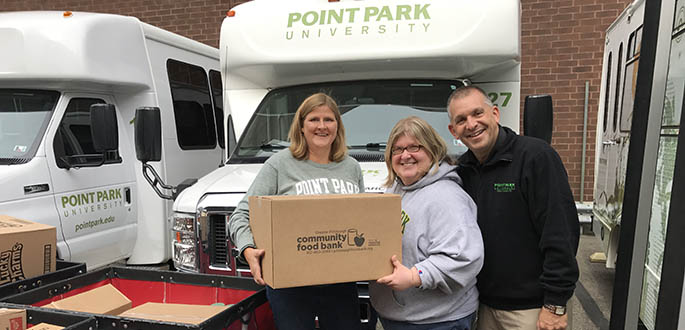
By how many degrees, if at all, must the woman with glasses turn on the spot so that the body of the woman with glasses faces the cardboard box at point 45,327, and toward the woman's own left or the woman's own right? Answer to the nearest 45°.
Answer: approximately 45° to the woman's own right

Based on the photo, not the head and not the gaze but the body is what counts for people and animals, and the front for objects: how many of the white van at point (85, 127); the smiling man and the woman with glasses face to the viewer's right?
0

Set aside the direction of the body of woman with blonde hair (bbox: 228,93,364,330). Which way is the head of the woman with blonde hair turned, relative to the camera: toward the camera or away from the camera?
toward the camera

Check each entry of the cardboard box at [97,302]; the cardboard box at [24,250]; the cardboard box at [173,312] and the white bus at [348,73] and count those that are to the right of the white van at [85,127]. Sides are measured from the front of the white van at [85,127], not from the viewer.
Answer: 0

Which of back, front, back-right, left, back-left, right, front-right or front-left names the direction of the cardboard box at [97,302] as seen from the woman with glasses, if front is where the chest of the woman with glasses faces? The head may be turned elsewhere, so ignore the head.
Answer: front-right

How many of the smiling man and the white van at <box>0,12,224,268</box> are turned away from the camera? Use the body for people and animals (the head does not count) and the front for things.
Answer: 0

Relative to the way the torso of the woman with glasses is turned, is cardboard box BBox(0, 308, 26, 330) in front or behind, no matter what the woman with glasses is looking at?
in front

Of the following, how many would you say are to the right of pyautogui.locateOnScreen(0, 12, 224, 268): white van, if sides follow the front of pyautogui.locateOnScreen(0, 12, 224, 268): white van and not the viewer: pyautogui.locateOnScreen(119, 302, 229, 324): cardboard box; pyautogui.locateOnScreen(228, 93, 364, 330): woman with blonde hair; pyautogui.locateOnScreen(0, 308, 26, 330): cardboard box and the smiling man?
0

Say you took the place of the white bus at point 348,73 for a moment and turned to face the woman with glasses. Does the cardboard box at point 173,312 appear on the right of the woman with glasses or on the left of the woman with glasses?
right

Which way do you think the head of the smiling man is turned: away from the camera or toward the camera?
toward the camera

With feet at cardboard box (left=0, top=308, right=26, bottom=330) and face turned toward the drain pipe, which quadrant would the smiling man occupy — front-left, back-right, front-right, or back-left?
front-right

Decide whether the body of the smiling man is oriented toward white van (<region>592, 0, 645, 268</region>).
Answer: no

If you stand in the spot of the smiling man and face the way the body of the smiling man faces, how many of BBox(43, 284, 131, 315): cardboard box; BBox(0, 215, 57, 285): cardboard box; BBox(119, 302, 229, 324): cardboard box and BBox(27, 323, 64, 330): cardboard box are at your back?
0

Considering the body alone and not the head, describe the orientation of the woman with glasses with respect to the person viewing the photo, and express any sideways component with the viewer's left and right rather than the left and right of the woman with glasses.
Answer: facing the viewer and to the left of the viewer

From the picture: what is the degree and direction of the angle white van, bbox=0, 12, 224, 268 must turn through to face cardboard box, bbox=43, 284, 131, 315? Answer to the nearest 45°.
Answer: approximately 45° to its left

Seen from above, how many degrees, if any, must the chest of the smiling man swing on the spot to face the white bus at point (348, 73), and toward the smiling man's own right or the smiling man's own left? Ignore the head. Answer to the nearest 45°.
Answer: approximately 90° to the smiling man's own right

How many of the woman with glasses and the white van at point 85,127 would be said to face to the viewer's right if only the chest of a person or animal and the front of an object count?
0
